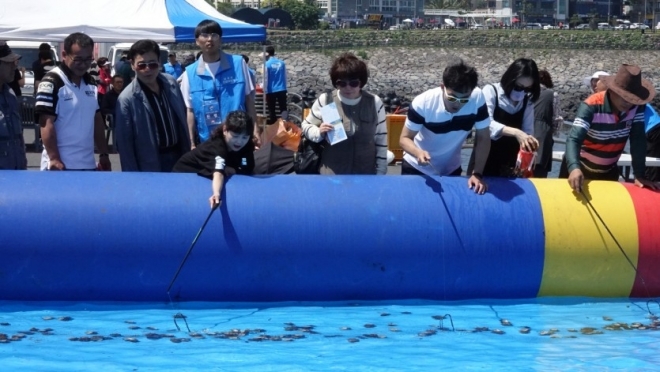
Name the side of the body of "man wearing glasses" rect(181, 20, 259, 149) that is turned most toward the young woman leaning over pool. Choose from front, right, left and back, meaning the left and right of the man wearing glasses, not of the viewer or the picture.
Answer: front

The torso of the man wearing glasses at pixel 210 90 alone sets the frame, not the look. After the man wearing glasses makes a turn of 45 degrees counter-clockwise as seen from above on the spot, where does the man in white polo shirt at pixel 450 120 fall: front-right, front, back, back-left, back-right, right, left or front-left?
front

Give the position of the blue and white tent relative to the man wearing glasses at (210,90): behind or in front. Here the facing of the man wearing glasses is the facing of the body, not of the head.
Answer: behind

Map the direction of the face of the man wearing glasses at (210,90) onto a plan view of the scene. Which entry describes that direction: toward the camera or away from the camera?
toward the camera

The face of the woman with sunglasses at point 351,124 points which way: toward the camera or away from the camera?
toward the camera

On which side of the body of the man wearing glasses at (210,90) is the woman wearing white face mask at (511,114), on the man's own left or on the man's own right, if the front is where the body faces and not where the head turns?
on the man's own left

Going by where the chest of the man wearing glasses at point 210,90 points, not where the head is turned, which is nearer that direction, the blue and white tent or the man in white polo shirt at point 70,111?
the man in white polo shirt

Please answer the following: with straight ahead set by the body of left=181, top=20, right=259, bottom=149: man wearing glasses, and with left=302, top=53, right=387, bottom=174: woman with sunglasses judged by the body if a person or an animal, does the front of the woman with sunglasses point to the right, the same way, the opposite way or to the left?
the same way

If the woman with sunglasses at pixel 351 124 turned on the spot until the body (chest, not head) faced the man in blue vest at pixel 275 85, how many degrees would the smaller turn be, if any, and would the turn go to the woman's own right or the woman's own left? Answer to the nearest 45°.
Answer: approximately 180°

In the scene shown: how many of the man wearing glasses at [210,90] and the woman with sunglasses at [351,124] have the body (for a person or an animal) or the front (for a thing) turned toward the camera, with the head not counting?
2

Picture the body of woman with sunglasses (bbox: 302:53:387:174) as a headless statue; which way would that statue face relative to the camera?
toward the camera

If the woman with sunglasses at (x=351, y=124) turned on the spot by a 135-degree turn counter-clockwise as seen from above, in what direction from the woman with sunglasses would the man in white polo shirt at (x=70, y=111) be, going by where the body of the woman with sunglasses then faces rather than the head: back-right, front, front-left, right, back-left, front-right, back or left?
back-left

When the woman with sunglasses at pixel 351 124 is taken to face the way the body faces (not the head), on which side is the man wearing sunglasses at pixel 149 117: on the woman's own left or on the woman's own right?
on the woman's own right

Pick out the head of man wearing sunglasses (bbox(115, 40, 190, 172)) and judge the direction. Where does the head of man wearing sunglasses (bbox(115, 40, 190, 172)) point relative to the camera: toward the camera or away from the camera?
toward the camera

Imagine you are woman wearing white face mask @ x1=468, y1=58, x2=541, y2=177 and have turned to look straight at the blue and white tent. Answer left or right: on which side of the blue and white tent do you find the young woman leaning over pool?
left

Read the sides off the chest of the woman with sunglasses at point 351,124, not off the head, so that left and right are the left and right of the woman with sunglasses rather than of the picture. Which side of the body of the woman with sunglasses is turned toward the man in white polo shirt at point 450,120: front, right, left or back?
left

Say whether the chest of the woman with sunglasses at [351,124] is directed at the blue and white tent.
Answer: no
